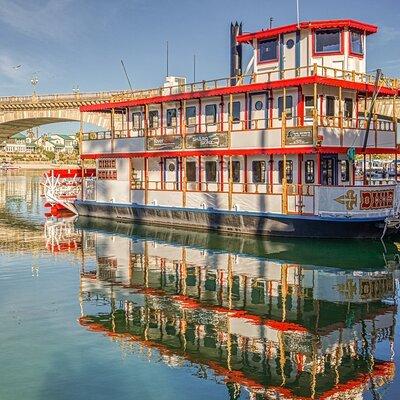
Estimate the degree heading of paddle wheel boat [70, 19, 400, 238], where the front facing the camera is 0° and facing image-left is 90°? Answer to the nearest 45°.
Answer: approximately 315°
